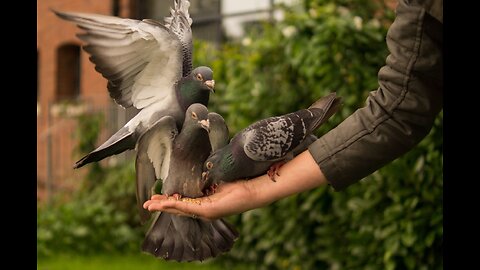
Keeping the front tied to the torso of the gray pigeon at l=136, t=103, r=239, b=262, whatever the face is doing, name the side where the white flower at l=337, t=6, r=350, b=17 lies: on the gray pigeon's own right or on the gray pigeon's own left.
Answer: on the gray pigeon's own left

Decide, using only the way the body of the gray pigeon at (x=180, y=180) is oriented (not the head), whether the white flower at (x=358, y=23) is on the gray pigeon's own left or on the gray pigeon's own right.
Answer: on the gray pigeon's own left

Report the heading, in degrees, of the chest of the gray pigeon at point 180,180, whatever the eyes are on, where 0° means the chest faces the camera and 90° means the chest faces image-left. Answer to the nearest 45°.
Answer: approximately 315°

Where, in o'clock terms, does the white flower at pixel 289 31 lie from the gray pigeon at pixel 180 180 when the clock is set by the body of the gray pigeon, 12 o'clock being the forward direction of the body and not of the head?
The white flower is roughly at 6 o'clock from the gray pigeon.
